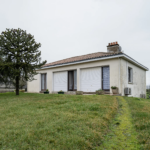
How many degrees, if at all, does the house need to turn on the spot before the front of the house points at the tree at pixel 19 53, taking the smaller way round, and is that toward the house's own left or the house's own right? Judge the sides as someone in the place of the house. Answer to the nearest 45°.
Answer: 0° — it already faces it

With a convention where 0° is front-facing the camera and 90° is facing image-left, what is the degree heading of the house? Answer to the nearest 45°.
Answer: approximately 45°
